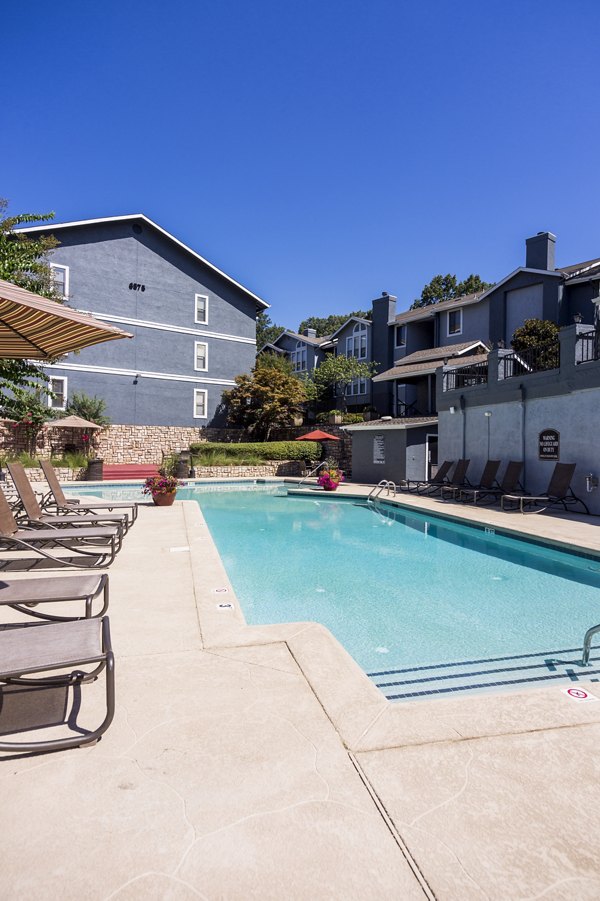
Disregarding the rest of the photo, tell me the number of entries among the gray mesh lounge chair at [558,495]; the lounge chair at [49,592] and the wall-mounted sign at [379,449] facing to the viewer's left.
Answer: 1

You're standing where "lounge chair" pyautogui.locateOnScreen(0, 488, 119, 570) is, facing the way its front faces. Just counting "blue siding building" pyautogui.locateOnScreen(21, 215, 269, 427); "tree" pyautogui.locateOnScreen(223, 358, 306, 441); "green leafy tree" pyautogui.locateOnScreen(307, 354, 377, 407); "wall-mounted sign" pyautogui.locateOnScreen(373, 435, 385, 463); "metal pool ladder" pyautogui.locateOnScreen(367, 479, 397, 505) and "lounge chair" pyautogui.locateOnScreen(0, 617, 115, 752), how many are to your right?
1

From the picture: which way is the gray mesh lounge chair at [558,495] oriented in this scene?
to the viewer's left

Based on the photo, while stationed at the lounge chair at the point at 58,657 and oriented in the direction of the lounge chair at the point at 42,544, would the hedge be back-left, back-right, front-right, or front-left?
front-right

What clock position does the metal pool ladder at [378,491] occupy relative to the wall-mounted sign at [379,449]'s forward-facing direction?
The metal pool ladder is roughly at 12 o'clock from the wall-mounted sign.

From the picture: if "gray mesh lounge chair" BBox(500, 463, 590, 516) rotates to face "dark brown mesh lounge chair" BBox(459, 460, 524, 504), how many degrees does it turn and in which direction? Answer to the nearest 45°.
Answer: approximately 45° to its right

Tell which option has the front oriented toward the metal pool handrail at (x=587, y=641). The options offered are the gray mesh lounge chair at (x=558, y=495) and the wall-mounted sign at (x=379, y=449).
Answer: the wall-mounted sign

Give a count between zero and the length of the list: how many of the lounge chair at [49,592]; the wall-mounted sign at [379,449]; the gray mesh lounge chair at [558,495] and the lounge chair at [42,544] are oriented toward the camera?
1

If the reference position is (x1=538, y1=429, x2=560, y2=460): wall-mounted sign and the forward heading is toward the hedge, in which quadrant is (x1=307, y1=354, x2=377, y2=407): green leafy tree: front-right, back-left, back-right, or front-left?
front-right

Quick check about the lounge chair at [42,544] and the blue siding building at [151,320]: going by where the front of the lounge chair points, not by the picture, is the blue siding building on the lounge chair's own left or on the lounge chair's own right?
on the lounge chair's own left

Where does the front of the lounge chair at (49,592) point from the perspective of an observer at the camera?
facing to the right of the viewer

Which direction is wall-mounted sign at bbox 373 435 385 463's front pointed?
toward the camera

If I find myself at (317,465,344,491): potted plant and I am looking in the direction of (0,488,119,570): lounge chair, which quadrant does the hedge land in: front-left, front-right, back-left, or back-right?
back-right

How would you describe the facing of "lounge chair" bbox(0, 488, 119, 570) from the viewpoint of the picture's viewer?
facing to the right of the viewer

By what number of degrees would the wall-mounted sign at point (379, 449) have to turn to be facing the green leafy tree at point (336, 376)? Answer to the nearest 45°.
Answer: approximately 180°
